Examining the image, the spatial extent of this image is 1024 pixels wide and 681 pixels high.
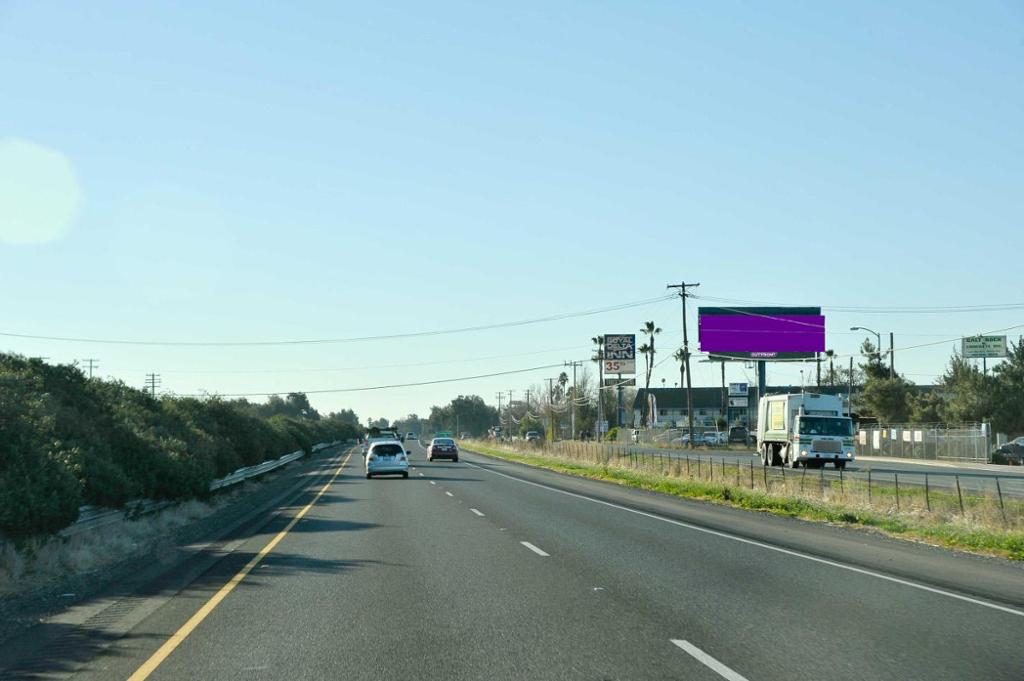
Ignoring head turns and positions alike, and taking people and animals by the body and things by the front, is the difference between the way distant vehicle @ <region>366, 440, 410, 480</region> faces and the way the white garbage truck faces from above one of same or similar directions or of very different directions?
very different directions

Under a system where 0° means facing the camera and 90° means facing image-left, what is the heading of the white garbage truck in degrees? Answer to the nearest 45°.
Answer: approximately 315°

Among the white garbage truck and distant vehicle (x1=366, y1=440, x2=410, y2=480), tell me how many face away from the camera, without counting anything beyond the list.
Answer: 1

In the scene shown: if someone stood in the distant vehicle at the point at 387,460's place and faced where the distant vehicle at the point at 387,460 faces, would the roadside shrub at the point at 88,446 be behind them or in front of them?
behind

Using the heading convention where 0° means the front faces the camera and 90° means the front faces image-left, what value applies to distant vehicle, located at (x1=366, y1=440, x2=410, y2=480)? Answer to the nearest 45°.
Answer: approximately 180°

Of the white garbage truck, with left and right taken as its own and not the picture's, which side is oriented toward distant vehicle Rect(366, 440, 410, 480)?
right

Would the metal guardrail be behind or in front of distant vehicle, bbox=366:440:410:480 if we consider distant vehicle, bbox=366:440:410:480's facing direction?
behind

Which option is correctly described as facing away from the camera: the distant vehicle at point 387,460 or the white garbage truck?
the distant vehicle

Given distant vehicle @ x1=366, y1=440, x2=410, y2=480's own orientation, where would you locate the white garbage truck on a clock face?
The white garbage truck is roughly at 3 o'clock from the distant vehicle.
